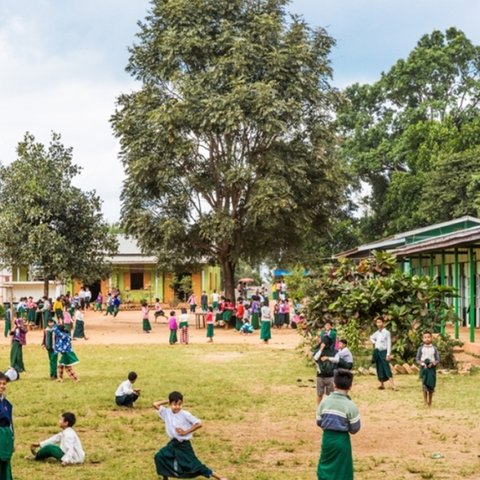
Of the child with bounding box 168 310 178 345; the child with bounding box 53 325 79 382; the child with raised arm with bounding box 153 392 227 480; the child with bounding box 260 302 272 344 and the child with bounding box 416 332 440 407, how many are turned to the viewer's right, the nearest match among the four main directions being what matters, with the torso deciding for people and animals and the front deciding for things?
0

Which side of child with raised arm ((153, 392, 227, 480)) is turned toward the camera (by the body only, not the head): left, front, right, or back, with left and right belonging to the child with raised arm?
front

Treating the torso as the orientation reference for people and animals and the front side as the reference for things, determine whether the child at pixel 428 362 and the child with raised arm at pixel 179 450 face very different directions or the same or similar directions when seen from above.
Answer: same or similar directions

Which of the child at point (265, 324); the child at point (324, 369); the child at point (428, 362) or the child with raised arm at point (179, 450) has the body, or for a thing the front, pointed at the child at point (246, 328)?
the child at point (265, 324)

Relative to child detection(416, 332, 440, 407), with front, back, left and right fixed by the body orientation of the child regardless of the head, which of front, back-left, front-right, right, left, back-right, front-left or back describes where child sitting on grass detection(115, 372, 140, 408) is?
right
